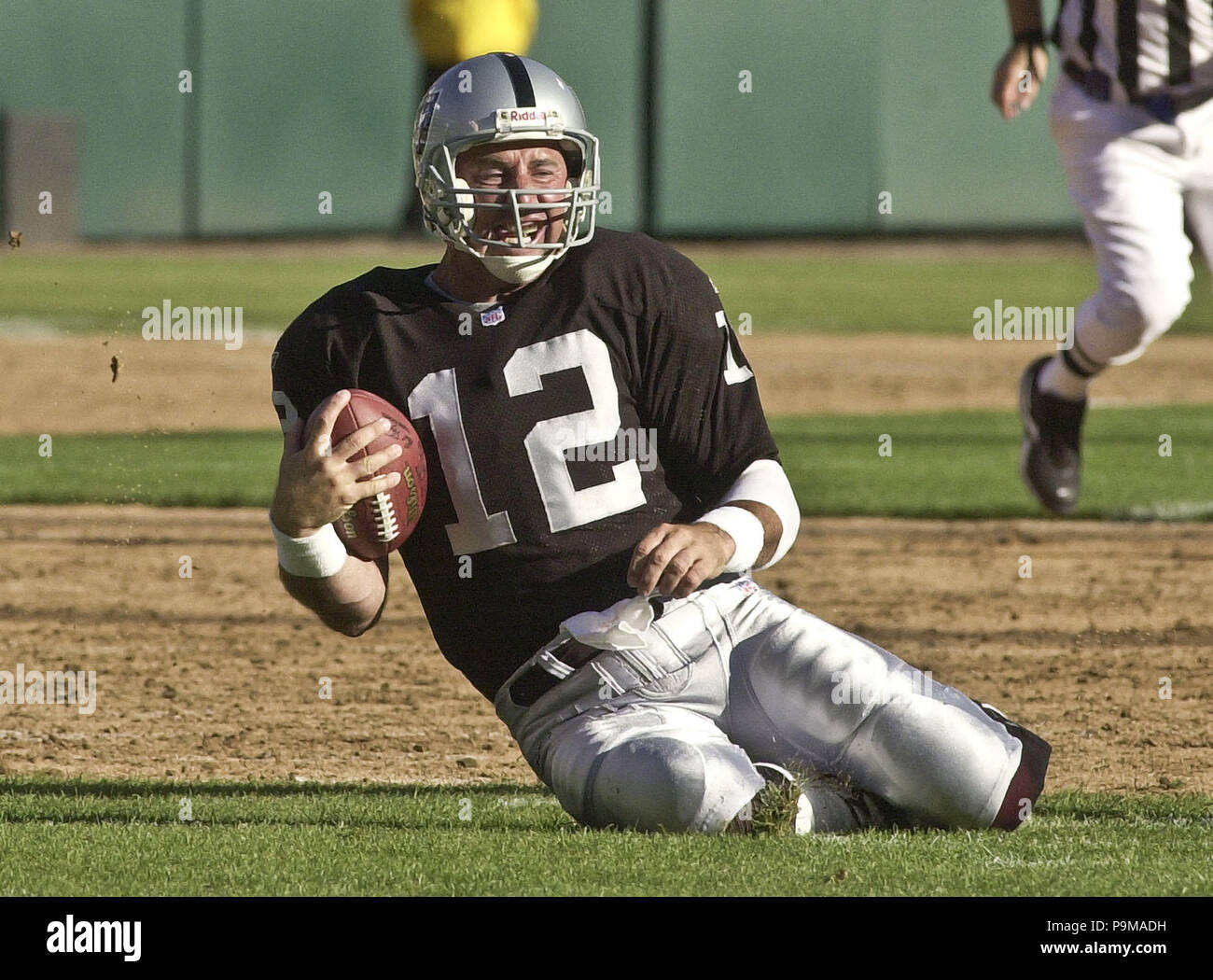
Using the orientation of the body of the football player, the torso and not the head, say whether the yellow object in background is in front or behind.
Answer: behind

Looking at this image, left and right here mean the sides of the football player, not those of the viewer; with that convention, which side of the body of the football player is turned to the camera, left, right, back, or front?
front
